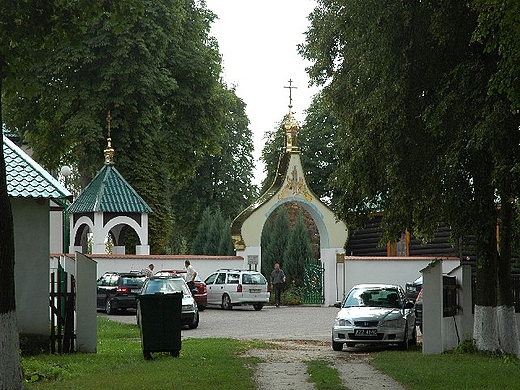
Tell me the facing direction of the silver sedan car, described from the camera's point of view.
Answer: facing the viewer

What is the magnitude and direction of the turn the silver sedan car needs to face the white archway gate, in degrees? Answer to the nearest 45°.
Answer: approximately 180°

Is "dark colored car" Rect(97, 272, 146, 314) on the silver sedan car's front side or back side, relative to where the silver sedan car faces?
on the back side

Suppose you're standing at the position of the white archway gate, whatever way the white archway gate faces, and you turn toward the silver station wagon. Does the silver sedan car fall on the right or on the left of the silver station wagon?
left

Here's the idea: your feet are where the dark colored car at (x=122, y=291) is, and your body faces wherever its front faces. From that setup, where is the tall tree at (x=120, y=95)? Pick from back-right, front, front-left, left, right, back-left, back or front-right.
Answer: front-right
